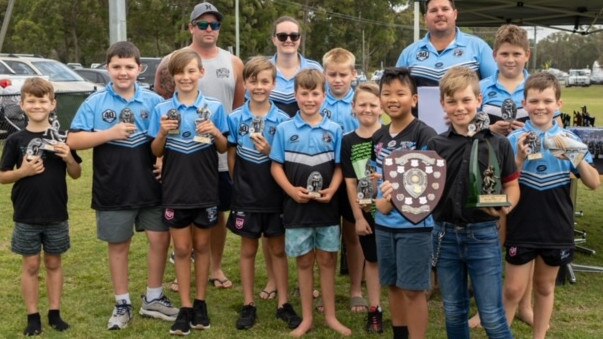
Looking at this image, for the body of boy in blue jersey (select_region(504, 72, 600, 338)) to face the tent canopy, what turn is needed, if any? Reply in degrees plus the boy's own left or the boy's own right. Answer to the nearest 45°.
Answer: approximately 180°

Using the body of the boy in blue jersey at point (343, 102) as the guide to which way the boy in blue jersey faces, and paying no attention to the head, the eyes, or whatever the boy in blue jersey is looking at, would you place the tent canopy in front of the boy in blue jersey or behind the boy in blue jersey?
behind

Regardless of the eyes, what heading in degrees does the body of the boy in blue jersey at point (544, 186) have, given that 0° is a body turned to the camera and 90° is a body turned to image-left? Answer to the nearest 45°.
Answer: approximately 0°

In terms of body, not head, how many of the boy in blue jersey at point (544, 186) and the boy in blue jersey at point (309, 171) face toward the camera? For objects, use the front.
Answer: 2

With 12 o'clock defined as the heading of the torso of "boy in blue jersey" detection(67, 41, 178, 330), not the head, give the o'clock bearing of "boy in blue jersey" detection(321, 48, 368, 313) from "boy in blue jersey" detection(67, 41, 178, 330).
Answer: "boy in blue jersey" detection(321, 48, 368, 313) is roughly at 9 o'clock from "boy in blue jersey" detection(67, 41, 178, 330).
